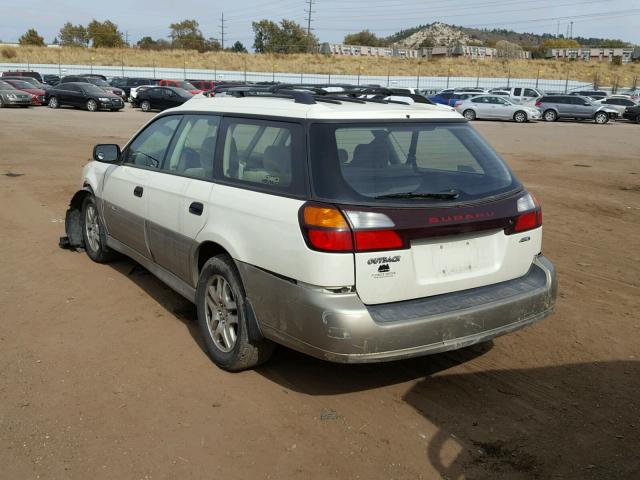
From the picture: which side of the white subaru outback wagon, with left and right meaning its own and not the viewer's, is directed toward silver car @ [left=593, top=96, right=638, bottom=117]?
right

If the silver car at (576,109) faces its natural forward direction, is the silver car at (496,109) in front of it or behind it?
behind

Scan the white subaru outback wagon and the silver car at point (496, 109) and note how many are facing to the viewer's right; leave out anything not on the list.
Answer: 1

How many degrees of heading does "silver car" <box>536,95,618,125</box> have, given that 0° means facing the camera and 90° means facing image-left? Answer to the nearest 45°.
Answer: approximately 270°

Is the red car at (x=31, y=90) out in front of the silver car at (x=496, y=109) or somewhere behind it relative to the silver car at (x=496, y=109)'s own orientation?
behind

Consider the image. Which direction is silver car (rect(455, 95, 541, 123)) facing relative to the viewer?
to the viewer's right

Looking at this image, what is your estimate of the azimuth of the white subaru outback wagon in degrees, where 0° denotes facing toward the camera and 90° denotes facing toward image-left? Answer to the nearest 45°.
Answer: approximately 135°

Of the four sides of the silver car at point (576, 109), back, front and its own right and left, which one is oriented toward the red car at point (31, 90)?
back

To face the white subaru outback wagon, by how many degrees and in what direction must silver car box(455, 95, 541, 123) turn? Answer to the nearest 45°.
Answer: approximately 90° to its right

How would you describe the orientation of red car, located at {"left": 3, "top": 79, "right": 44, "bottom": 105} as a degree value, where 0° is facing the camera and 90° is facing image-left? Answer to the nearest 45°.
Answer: approximately 315°
